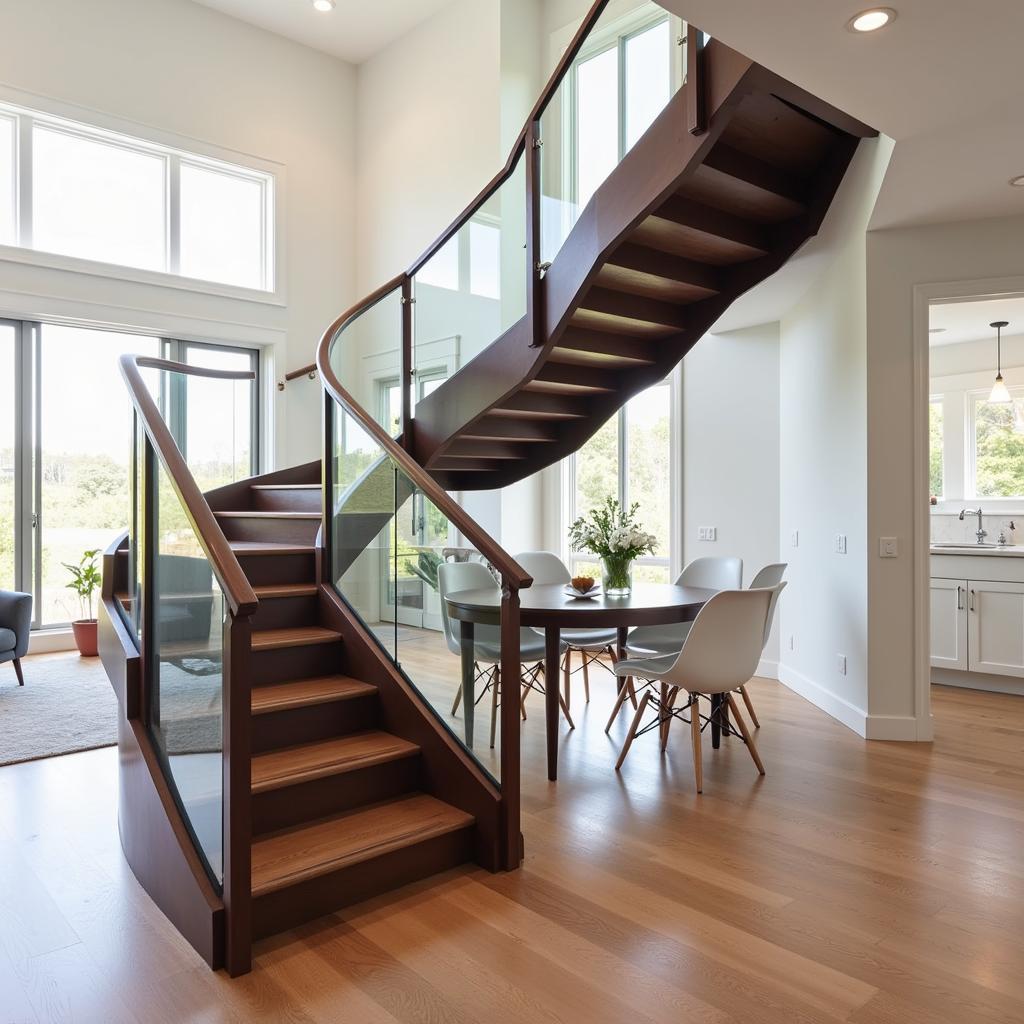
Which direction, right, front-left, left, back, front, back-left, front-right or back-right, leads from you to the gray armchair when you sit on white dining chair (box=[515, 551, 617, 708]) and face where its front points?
back-right

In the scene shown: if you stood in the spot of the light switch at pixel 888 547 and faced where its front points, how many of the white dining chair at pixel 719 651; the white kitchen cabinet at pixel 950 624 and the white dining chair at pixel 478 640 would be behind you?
1

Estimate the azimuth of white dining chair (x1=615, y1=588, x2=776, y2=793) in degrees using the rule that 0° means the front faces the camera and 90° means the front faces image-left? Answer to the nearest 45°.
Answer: approximately 135°

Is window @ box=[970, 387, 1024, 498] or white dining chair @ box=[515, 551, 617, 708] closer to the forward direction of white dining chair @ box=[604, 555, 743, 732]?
the white dining chair

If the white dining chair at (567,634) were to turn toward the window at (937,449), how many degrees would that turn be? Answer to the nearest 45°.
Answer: approximately 90° to its left

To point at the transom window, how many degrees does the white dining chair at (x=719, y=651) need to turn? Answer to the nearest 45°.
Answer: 0° — it already faces it

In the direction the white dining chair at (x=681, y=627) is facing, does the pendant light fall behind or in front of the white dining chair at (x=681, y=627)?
behind

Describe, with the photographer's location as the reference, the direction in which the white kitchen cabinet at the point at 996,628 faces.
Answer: facing the viewer

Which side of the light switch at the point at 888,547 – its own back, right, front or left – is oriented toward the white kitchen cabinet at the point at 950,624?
back

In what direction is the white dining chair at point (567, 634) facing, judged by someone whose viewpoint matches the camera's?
facing the viewer and to the right of the viewer

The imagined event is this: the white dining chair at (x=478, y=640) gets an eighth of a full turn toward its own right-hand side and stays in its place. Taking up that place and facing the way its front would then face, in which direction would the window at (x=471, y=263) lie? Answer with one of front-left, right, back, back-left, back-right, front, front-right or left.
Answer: back

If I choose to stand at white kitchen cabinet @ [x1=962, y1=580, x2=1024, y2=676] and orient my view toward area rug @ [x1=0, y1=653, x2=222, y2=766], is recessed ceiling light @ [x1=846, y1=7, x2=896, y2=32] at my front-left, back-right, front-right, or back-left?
front-left
